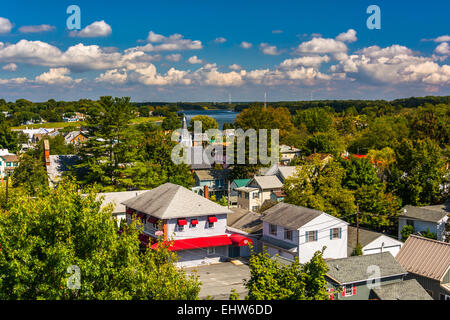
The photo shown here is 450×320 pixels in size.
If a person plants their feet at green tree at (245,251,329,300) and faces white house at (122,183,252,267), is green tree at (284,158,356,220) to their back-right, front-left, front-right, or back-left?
front-right

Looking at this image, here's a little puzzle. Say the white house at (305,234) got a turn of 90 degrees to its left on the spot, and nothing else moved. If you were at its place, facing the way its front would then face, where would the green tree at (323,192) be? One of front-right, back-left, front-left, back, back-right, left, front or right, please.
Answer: back-left

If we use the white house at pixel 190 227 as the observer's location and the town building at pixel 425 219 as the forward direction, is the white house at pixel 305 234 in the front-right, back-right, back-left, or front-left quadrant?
front-right

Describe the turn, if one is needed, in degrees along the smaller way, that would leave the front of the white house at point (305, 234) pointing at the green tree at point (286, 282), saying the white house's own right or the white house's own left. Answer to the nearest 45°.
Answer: approximately 45° to the white house's own left

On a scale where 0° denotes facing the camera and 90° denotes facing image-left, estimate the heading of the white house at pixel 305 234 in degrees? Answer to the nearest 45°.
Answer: approximately 45°
